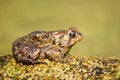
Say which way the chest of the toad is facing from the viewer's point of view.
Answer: to the viewer's right
